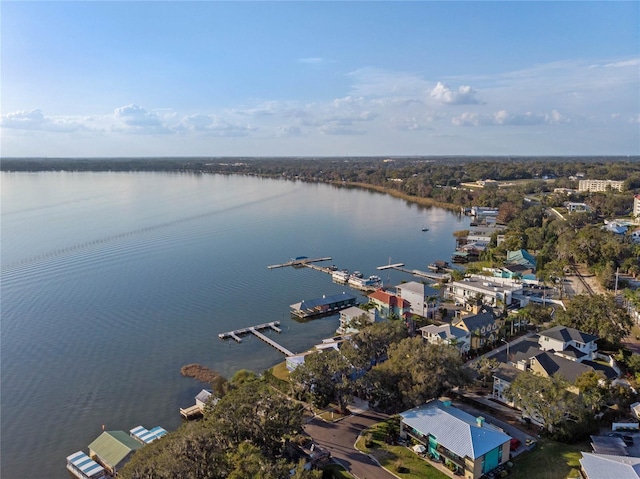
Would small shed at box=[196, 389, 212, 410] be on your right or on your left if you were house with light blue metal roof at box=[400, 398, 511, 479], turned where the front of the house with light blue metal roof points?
on your right

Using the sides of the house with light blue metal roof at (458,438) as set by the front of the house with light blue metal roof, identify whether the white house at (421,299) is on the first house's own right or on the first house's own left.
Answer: on the first house's own right

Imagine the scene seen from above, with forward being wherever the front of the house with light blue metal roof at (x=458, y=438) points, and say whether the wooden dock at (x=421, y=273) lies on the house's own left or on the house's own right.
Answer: on the house's own right

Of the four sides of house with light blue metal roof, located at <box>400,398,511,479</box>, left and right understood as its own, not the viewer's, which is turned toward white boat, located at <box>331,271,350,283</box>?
right

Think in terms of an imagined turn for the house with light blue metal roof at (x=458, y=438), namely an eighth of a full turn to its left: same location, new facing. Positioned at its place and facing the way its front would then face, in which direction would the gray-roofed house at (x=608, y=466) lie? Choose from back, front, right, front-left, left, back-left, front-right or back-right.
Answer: left

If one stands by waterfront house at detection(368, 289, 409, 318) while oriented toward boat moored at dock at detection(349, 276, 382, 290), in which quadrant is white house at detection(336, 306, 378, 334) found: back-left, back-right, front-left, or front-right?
back-left

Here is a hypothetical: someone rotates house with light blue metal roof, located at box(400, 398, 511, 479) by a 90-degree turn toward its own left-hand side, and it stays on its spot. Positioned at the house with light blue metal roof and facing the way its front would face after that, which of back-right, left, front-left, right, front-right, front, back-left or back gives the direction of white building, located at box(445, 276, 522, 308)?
back-left

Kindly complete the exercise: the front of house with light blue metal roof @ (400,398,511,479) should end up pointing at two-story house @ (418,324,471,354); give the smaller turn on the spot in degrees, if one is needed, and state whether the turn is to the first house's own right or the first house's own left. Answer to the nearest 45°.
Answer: approximately 135° to the first house's own right

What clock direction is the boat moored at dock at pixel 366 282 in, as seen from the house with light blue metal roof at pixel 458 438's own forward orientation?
The boat moored at dock is roughly at 4 o'clock from the house with light blue metal roof.

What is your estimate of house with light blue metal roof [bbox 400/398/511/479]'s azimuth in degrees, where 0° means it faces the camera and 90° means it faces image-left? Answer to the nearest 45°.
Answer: approximately 45°

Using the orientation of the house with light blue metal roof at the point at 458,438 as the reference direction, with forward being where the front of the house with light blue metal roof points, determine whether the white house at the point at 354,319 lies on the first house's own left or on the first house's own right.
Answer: on the first house's own right

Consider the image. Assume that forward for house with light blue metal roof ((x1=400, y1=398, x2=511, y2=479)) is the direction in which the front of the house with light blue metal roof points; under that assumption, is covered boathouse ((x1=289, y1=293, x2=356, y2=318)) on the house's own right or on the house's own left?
on the house's own right

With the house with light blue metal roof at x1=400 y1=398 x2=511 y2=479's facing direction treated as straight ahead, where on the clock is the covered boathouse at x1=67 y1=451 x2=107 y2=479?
The covered boathouse is roughly at 1 o'clock from the house with light blue metal roof.

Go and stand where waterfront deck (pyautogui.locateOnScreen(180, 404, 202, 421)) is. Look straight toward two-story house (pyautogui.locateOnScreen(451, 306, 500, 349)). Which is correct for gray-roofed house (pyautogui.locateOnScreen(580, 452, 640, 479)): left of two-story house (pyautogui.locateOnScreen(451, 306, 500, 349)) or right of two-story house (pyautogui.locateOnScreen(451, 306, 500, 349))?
right

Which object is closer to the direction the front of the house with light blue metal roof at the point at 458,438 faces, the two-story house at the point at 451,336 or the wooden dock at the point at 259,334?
the wooden dock
